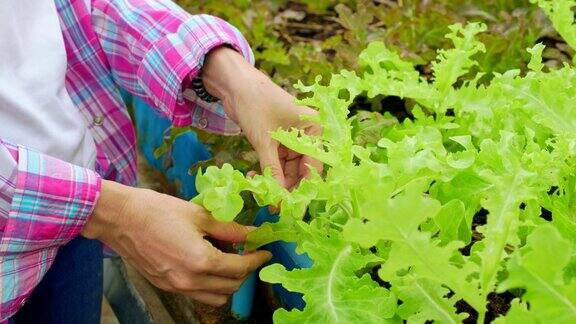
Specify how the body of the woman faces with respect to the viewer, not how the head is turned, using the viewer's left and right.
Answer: facing the viewer and to the right of the viewer
